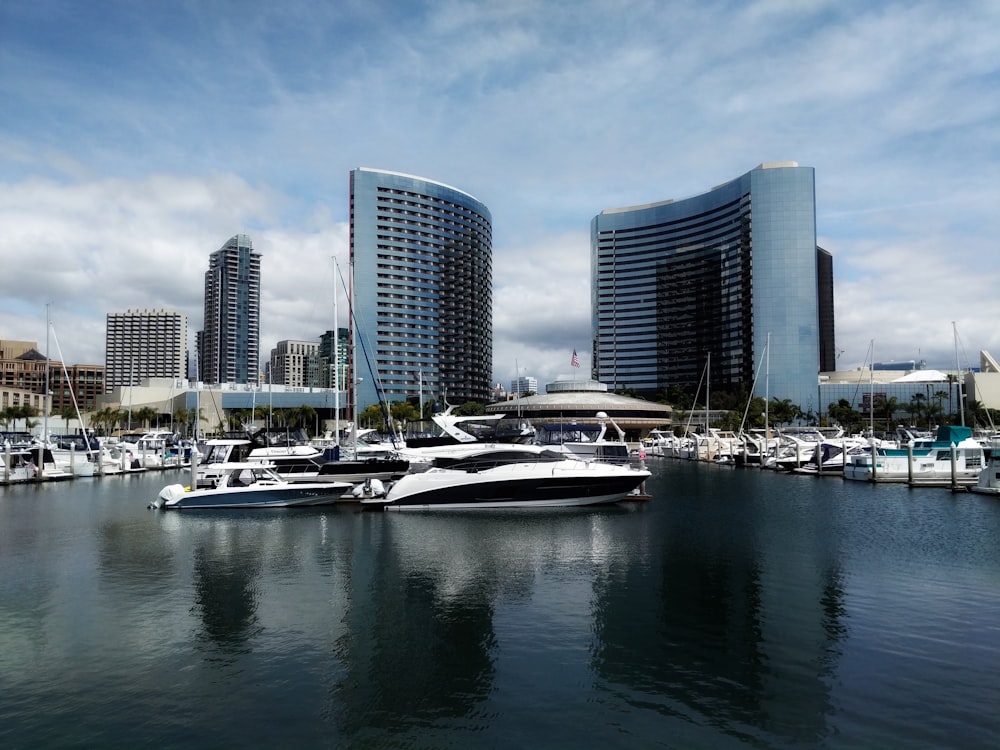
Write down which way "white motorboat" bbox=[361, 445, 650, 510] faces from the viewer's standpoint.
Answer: facing to the right of the viewer
